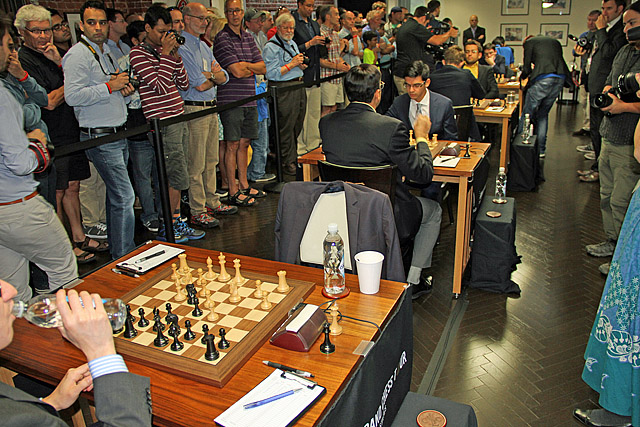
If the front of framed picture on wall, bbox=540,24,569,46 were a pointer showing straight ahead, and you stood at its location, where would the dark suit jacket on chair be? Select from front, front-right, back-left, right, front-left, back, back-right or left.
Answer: front

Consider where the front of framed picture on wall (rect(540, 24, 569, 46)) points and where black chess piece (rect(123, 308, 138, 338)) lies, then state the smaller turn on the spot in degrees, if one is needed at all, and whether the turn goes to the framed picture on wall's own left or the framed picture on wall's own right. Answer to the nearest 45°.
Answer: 0° — it already faces it

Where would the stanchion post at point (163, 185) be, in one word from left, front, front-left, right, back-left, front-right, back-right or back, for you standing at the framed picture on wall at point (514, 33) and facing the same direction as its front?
front

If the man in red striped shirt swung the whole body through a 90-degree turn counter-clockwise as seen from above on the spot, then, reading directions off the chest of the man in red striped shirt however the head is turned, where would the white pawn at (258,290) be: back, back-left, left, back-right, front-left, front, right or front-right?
back-right

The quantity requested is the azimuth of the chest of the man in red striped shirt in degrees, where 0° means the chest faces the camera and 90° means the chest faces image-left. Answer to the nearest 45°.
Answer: approximately 315°

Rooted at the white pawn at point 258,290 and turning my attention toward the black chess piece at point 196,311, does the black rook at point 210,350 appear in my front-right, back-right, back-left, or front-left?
front-left

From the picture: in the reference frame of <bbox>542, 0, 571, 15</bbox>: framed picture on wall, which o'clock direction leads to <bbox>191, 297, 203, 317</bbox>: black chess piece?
The black chess piece is roughly at 12 o'clock from the framed picture on wall.

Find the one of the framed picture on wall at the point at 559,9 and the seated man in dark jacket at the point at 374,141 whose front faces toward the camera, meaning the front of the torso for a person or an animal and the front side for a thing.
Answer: the framed picture on wall

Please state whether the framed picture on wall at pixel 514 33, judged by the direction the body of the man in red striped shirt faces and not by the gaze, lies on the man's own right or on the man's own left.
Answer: on the man's own left

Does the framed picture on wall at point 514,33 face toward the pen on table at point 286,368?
yes

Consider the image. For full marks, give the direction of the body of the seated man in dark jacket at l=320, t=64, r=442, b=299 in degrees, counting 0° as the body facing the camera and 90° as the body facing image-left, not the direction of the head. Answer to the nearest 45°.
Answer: approximately 225°

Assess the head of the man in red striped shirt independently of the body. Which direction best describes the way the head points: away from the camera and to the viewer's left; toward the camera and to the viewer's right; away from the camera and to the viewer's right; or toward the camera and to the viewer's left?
toward the camera and to the viewer's right

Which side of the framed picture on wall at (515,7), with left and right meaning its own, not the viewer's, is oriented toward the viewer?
front

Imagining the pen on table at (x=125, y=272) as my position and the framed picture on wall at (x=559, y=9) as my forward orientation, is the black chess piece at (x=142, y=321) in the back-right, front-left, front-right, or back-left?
back-right

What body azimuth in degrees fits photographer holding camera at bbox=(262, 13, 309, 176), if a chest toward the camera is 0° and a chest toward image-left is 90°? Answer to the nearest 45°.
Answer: approximately 315°

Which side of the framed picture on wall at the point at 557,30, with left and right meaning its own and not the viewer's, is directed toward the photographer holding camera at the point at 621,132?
front

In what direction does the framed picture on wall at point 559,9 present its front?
toward the camera

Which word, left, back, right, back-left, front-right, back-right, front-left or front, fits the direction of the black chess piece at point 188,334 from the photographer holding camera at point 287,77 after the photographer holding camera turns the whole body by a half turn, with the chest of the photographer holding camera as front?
back-left

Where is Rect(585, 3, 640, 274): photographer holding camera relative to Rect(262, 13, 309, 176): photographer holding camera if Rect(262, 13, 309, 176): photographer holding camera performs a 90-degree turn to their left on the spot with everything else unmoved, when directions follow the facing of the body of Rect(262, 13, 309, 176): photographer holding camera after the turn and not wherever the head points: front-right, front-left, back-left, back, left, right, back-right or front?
right
